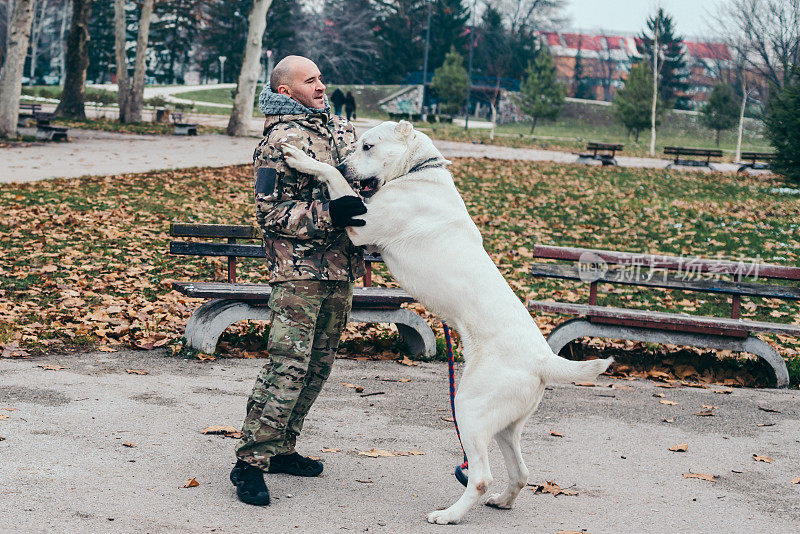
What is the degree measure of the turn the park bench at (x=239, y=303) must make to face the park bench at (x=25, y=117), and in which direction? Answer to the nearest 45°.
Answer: approximately 180°

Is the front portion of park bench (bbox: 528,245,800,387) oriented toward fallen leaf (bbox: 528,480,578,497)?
yes

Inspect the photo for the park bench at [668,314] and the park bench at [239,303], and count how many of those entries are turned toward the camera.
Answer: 2

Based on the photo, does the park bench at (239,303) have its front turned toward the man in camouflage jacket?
yes

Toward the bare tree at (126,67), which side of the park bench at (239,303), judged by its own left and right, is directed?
back

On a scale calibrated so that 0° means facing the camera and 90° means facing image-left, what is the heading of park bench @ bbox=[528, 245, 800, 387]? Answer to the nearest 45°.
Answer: approximately 0°

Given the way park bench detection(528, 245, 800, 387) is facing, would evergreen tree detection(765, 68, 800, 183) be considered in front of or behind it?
behind

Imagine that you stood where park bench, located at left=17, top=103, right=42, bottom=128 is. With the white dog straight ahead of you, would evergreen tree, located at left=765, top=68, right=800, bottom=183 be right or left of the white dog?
left

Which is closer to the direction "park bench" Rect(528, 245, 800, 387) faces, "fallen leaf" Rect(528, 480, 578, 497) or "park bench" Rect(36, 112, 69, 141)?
the fallen leaf
